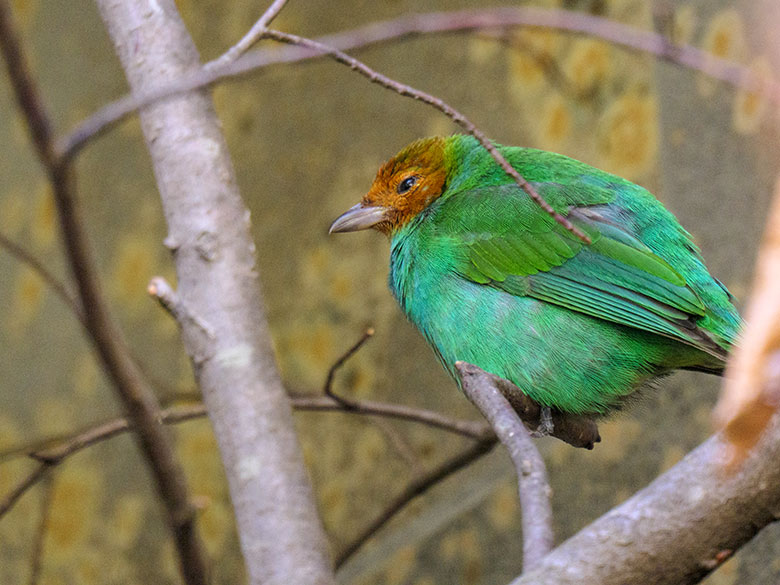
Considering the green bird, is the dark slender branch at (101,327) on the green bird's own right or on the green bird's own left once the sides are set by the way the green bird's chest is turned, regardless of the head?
on the green bird's own left

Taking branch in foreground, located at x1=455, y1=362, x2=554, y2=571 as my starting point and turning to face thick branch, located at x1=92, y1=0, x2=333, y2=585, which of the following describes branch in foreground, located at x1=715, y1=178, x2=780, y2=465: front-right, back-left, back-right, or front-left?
back-left

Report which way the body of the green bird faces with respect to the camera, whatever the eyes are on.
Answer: to the viewer's left

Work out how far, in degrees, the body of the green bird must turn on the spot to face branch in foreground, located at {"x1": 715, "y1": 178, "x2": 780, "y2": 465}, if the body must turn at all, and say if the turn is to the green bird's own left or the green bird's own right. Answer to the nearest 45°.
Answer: approximately 90° to the green bird's own left
